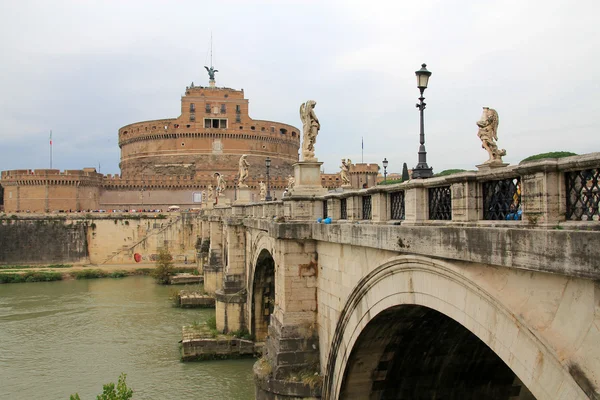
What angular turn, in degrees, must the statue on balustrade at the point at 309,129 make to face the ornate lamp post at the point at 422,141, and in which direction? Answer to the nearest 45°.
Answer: approximately 45° to its right
